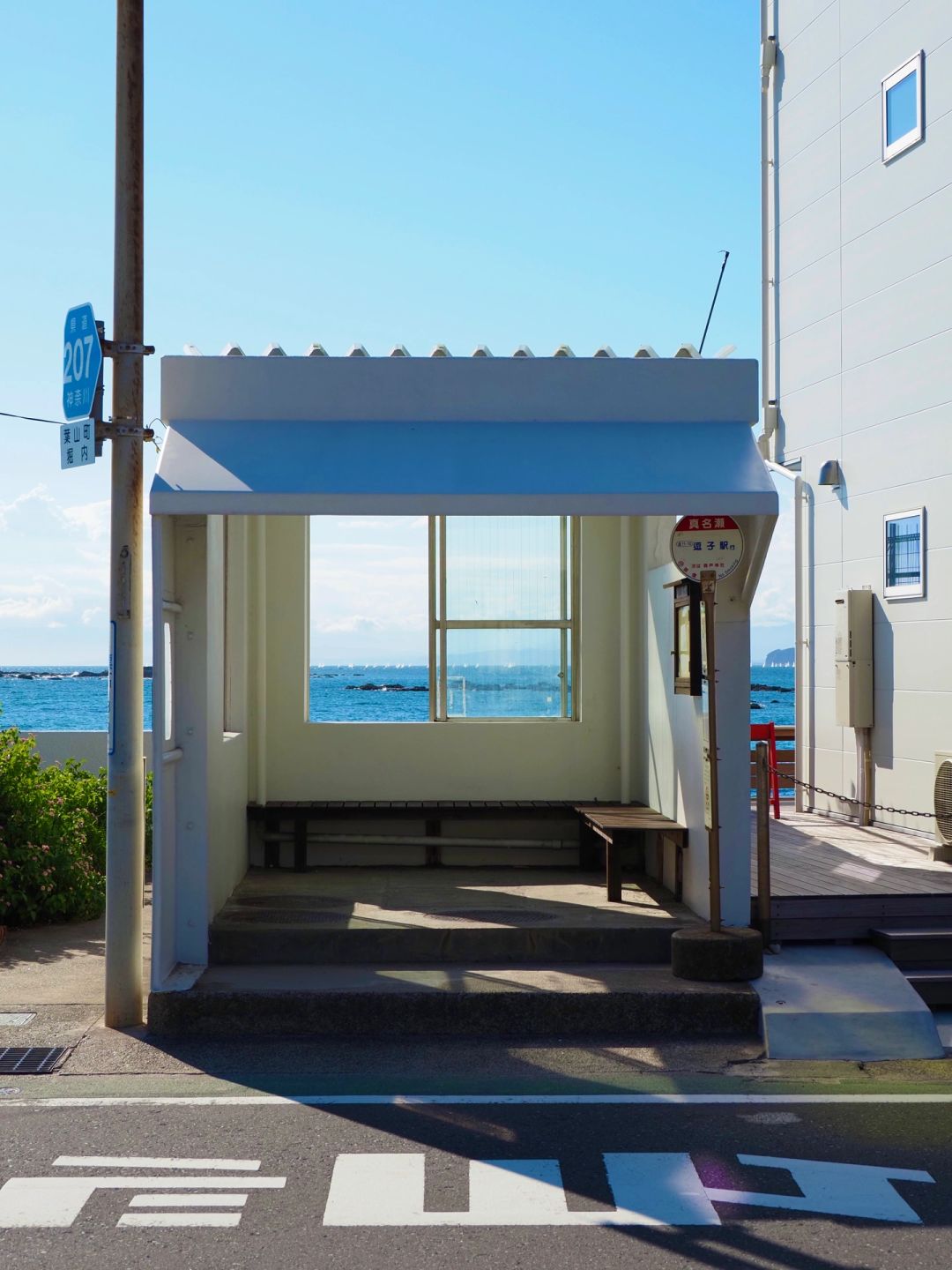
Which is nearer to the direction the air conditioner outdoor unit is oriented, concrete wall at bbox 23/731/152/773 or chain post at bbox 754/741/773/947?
the chain post

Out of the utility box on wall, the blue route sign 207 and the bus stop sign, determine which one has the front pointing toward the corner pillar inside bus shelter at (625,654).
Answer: the utility box on wall

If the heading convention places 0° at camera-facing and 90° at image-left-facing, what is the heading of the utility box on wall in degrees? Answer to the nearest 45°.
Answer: approximately 45°

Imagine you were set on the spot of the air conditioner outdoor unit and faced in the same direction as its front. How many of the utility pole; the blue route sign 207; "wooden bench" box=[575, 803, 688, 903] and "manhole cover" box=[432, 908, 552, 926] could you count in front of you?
4

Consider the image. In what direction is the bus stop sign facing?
toward the camera

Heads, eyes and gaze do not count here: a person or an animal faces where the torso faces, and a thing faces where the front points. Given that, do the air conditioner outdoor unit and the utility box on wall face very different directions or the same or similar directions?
same or similar directions

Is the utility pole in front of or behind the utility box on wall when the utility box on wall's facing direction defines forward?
in front

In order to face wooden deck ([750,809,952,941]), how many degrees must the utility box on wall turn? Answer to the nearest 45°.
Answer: approximately 45° to its left

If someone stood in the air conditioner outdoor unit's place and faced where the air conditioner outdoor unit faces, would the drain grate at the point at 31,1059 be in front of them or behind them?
in front

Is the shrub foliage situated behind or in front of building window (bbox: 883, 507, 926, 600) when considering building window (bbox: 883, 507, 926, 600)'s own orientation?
in front

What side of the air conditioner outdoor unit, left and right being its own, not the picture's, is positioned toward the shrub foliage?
front
